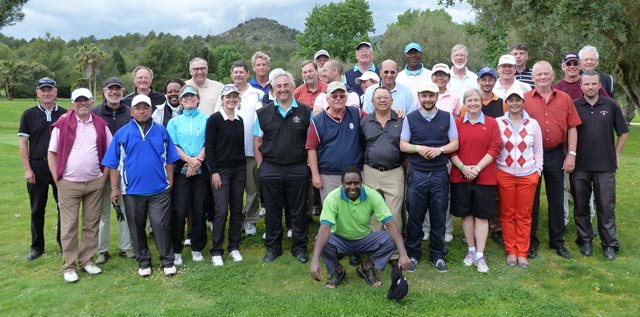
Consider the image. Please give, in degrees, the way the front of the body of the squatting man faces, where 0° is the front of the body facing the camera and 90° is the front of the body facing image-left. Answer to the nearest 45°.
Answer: approximately 0°

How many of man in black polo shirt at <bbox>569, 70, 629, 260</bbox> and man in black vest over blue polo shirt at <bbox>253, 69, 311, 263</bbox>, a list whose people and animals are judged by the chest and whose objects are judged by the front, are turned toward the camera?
2

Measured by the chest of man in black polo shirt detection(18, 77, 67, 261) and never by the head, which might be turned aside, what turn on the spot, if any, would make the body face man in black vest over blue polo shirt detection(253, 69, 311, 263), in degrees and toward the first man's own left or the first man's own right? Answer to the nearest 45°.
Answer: approximately 45° to the first man's own left

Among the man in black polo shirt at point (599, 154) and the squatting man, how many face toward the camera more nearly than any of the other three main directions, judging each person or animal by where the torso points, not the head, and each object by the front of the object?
2

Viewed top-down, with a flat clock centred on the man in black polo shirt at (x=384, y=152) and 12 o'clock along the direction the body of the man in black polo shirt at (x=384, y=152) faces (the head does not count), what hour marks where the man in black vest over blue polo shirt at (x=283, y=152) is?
the man in black vest over blue polo shirt at (x=283, y=152) is roughly at 3 o'clock from the man in black polo shirt at (x=384, y=152).

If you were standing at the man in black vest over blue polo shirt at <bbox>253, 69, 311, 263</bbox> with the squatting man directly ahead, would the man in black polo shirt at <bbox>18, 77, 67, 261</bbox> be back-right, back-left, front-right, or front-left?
back-right

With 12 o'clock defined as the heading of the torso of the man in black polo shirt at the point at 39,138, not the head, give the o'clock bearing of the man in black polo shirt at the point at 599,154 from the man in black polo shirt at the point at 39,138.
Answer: the man in black polo shirt at the point at 599,154 is roughly at 10 o'clock from the man in black polo shirt at the point at 39,138.
